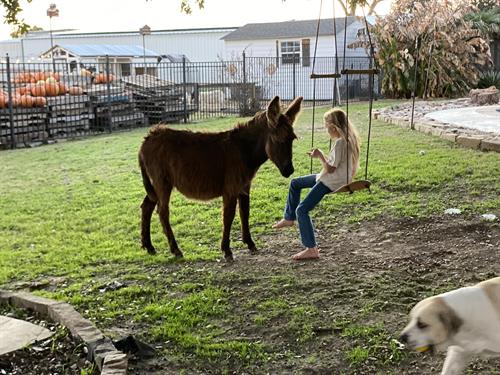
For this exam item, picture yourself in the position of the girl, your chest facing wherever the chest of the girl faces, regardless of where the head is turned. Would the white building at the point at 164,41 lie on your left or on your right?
on your right

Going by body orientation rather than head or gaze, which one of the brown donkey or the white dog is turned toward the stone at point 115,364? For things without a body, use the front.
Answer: the white dog

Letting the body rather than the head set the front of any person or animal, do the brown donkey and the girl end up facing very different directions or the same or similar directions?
very different directions

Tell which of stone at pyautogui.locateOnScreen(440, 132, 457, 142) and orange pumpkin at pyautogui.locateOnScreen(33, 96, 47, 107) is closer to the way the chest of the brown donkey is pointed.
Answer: the stone

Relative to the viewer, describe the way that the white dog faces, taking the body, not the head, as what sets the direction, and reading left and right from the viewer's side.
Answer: facing to the left of the viewer

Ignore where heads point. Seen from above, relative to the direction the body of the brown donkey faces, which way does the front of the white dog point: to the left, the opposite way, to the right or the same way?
the opposite way

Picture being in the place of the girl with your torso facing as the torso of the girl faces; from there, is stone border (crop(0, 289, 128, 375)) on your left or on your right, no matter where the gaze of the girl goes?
on your left

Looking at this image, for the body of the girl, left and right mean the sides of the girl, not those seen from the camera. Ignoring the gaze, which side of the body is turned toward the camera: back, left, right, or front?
left

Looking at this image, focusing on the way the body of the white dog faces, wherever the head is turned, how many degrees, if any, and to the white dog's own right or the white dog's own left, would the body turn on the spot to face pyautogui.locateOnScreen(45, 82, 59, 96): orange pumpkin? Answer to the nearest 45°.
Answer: approximately 45° to the white dog's own right

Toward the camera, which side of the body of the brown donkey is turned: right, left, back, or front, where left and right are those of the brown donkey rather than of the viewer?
right

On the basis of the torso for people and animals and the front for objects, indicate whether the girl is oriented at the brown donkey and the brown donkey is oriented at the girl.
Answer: yes

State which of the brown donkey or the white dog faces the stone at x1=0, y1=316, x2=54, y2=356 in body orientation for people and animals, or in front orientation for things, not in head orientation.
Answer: the white dog
